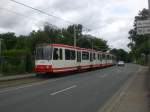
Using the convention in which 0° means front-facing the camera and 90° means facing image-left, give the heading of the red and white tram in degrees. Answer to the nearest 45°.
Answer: approximately 45°

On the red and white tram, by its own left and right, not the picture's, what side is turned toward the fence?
front

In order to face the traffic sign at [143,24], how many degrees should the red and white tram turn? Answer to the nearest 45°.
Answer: approximately 90° to its left

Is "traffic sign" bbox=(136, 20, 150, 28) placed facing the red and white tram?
no

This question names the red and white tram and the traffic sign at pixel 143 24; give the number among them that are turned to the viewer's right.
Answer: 0

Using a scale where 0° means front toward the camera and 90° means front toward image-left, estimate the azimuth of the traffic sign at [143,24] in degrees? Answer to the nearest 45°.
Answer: approximately 0°
